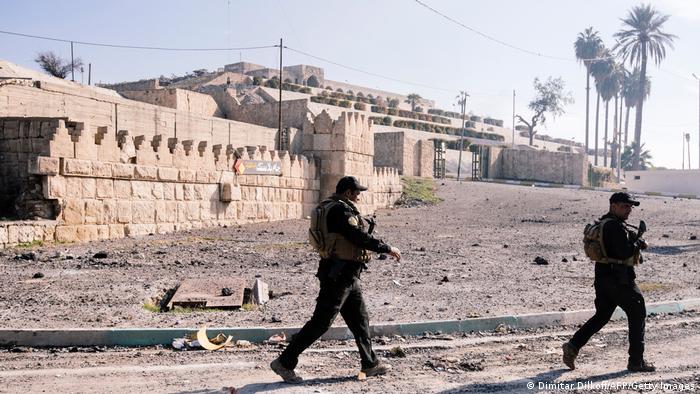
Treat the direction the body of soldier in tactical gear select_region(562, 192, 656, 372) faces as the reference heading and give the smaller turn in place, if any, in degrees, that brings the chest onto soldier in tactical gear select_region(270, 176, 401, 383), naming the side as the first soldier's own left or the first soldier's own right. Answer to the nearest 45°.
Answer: approximately 135° to the first soldier's own right

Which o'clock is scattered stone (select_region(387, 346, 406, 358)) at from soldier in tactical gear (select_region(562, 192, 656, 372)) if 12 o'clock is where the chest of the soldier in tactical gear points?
The scattered stone is roughly at 6 o'clock from the soldier in tactical gear.

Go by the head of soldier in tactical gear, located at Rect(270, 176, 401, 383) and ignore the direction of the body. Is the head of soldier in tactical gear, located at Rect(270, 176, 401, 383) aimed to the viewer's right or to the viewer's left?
to the viewer's right

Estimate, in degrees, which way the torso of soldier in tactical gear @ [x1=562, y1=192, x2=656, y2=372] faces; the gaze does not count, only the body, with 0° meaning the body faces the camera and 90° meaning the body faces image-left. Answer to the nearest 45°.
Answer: approximately 270°

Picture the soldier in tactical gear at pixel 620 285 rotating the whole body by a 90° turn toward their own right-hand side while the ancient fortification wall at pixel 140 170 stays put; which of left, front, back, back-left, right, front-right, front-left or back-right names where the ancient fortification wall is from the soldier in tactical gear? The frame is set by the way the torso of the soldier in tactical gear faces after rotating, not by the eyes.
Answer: back-right

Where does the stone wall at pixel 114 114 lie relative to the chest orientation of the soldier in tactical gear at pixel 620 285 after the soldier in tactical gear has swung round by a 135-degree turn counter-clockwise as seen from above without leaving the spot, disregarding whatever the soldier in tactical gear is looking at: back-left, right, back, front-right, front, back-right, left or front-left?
front

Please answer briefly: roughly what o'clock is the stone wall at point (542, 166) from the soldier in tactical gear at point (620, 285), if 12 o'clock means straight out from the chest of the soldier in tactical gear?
The stone wall is roughly at 9 o'clock from the soldier in tactical gear.

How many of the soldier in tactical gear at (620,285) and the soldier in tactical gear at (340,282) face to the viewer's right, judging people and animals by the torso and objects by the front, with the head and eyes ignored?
2

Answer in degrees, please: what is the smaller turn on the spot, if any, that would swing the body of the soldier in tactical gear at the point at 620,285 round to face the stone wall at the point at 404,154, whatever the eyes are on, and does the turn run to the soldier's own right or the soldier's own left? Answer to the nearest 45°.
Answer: approximately 90° to the soldier's own left

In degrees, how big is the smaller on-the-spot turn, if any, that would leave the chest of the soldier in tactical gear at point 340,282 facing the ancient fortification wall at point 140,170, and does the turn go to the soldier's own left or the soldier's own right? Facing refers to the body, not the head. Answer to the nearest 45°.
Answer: approximately 90° to the soldier's own left

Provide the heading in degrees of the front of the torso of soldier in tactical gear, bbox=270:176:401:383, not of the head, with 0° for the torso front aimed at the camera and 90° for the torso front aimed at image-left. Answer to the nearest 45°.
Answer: approximately 270°
